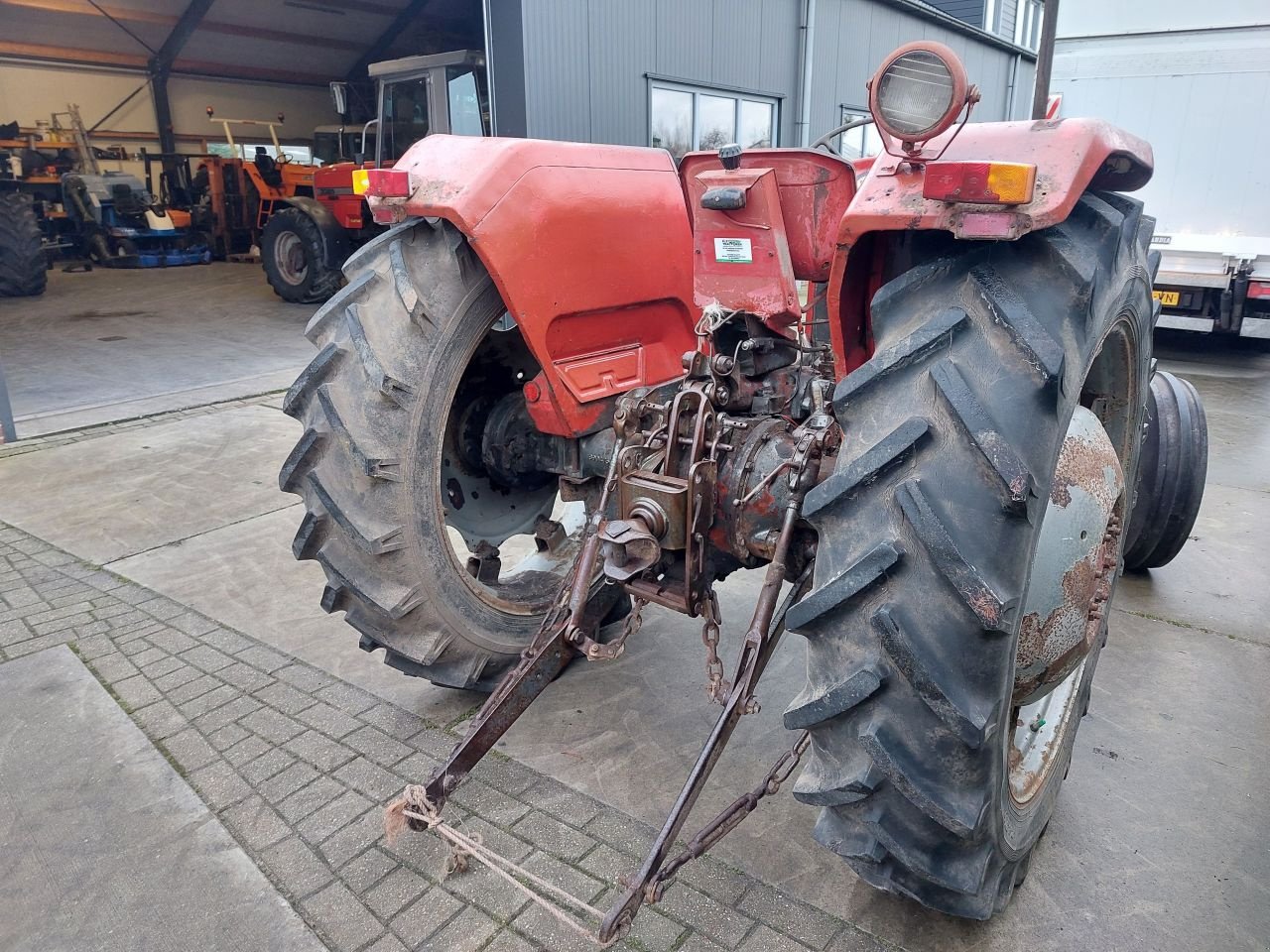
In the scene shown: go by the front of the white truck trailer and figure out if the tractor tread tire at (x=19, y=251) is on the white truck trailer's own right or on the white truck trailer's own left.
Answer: on the white truck trailer's own left

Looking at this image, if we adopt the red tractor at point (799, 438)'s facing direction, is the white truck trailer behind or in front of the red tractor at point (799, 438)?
in front

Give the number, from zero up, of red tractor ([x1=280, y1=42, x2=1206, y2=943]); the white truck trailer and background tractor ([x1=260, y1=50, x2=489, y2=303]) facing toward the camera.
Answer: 0

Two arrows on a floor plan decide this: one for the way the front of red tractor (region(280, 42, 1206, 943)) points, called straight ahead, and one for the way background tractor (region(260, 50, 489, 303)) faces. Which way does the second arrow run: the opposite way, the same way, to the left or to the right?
to the left

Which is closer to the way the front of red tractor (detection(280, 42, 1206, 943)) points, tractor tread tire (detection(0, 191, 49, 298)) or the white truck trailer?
the white truck trailer

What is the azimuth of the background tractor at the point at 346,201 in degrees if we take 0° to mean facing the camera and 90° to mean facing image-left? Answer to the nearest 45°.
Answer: approximately 135°

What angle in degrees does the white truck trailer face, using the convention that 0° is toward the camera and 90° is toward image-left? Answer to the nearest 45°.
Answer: approximately 180°

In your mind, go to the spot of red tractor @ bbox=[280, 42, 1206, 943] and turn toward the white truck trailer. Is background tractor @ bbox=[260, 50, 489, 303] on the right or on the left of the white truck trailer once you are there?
left

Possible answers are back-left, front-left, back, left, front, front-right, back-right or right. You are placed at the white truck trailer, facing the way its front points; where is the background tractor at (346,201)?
left

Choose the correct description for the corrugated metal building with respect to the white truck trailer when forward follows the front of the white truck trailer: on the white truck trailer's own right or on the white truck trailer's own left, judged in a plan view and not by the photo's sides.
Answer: on the white truck trailer's own left

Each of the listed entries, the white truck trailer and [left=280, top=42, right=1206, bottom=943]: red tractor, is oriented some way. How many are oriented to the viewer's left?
0

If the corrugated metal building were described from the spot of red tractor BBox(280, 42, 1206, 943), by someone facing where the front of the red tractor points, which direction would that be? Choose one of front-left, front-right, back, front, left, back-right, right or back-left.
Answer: front-left
